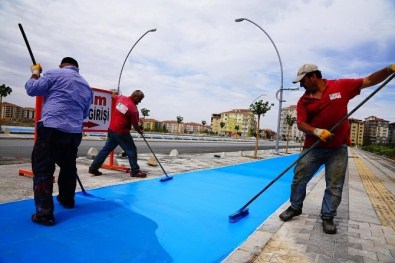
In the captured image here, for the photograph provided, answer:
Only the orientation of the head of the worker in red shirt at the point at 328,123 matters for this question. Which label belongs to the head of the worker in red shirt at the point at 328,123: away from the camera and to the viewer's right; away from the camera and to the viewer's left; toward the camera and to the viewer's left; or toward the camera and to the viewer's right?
toward the camera and to the viewer's left

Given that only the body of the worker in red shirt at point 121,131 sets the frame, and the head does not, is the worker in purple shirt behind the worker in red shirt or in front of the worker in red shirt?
behind

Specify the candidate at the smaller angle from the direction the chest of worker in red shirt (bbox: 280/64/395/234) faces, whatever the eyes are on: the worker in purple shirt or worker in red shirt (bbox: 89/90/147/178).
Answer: the worker in purple shirt

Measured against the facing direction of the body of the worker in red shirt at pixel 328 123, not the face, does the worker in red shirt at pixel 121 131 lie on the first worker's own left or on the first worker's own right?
on the first worker's own right

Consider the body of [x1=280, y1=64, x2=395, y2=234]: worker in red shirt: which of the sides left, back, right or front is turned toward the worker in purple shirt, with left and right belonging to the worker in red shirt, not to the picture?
front
